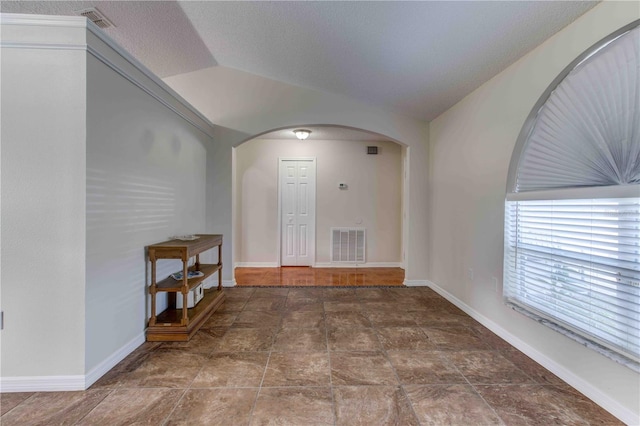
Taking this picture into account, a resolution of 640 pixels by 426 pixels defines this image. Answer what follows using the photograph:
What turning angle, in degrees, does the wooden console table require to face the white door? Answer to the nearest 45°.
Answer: approximately 45° to its left

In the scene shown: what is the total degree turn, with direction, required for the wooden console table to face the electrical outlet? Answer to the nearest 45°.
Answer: approximately 45° to its right

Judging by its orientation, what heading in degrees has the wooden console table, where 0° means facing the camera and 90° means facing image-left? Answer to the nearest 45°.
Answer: approximately 270°

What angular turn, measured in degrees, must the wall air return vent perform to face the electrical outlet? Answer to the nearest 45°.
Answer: approximately 45° to its left

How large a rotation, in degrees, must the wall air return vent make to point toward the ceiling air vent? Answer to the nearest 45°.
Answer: approximately 45° to its right

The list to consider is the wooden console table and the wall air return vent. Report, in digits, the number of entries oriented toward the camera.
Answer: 1

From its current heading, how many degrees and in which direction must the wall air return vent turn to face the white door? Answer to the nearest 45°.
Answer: approximately 90° to its right

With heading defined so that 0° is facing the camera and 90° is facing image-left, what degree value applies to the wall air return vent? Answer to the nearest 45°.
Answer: approximately 0°

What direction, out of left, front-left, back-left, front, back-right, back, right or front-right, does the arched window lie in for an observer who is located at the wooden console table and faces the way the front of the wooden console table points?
front-right

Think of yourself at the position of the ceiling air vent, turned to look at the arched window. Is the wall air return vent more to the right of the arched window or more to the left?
left

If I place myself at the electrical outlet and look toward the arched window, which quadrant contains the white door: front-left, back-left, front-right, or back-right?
back-right
